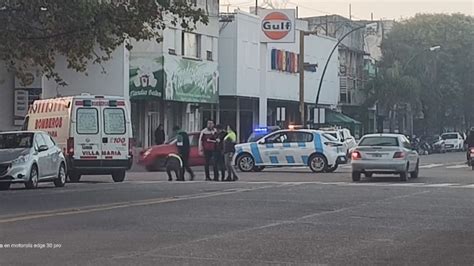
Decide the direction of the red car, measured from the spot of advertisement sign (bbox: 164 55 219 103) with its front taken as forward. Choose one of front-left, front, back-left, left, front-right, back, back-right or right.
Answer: front-right

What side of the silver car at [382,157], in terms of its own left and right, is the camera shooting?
back

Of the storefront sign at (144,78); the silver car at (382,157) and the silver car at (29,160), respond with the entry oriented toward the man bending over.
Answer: the storefront sign

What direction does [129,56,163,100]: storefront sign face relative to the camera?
toward the camera

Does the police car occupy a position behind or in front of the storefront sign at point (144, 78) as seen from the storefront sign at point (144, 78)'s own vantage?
in front

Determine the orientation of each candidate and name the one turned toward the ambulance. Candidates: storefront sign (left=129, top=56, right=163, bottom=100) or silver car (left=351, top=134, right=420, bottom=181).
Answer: the storefront sign

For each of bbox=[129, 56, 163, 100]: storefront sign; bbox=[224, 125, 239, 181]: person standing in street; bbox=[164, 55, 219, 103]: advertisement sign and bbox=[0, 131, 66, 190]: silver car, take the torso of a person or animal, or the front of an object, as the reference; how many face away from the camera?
0

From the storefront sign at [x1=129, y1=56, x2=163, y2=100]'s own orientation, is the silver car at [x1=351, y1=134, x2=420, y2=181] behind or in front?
in front
